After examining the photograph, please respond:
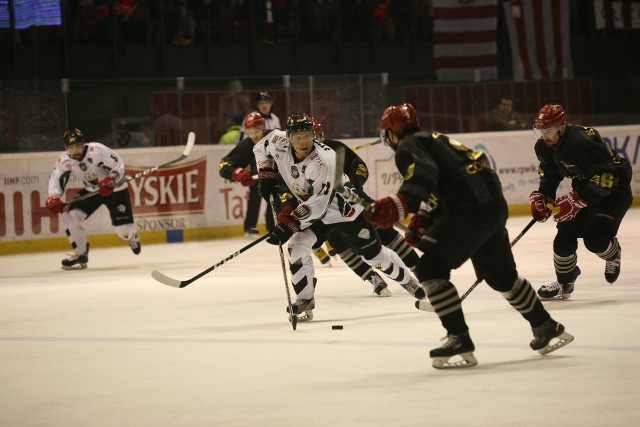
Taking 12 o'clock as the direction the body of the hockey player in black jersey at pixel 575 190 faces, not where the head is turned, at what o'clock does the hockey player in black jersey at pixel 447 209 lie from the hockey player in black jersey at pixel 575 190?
the hockey player in black jersey at pixel 447 209 is roughly at 11 o'clock from the hockey player in black jersey at pixel 575 190.

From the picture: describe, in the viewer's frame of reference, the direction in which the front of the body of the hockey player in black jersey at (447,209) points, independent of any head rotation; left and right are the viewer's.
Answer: facing to the left of the viewer

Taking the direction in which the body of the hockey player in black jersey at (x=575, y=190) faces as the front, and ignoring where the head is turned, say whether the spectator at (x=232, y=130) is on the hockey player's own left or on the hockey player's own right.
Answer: on the hockey player's own right

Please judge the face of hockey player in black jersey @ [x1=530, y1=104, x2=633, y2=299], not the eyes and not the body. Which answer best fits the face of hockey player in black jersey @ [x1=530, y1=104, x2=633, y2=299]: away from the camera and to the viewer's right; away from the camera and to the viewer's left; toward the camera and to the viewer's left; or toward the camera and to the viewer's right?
toward the camera and to the viewer's left

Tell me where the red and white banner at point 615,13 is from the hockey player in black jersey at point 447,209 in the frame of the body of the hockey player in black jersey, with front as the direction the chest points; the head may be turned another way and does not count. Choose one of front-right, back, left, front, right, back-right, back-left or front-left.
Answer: right

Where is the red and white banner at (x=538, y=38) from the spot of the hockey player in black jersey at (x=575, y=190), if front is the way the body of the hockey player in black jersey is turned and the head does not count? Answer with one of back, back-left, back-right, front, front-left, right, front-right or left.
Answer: back-right

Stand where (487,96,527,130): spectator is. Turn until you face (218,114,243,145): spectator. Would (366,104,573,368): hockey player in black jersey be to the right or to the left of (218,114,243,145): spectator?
left

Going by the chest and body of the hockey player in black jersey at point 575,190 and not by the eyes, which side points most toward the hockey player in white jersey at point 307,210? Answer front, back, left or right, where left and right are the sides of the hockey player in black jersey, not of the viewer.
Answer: front
